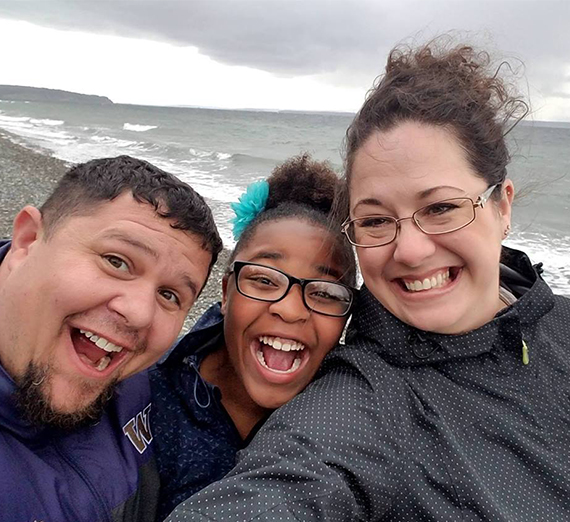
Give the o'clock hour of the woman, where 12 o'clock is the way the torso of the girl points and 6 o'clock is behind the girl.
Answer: The woman is roughly at 10 o'clock from the girl.

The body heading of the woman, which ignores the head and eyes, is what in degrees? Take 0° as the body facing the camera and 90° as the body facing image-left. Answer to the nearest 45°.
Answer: approximately 0°

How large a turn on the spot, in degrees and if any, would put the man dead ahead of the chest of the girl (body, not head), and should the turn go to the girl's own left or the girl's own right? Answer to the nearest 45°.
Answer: approximately 45° to the girl's own right

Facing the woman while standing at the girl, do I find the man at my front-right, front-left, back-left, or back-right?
back-right

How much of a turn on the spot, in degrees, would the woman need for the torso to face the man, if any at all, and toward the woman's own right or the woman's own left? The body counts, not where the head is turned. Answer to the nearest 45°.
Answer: approximately 90° to the woman's own right

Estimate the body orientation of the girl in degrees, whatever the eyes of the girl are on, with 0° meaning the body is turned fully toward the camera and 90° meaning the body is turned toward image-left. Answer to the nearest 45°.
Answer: approximately 0°

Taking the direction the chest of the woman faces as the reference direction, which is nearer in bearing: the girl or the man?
the man
